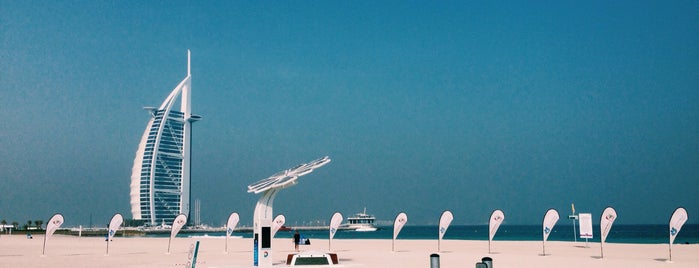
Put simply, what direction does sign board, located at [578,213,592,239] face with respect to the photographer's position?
facing the viewer

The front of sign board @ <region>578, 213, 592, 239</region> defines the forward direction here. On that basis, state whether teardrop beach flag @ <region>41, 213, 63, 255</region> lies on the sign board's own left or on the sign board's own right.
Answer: on the sign board's own right

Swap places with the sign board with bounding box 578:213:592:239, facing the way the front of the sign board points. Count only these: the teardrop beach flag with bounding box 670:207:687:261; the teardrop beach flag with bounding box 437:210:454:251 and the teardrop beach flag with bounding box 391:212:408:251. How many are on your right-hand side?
2

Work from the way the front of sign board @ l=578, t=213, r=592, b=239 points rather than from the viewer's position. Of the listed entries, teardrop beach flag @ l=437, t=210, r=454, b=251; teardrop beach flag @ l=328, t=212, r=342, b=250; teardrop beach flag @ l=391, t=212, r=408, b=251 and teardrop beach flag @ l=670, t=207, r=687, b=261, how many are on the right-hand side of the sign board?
3

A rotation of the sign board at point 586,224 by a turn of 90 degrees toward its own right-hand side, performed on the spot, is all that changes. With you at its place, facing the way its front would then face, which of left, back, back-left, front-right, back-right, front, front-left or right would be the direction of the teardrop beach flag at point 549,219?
front-left

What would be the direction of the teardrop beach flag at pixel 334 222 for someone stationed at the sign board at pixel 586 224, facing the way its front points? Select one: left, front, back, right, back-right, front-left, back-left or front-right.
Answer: right

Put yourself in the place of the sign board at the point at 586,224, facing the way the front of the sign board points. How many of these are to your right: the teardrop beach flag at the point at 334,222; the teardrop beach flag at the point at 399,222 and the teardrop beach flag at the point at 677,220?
2

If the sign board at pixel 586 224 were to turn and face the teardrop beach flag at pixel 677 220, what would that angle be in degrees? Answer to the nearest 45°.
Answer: approximately 45° to its left

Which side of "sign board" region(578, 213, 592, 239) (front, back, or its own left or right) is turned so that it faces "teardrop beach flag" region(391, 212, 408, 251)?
right

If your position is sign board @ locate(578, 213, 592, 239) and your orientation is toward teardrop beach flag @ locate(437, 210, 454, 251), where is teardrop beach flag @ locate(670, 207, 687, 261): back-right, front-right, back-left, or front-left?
back-left
